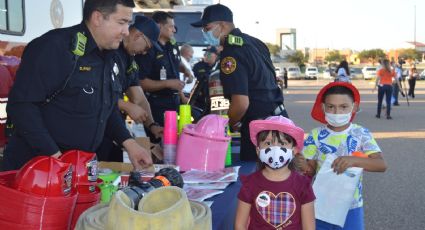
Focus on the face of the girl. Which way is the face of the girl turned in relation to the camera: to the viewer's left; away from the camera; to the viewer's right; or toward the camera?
toward the camera

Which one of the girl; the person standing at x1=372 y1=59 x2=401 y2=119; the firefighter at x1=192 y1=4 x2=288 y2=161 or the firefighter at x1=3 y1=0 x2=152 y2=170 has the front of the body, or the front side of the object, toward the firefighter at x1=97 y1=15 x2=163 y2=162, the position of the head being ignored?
the firefighter at x1=192 y1=4 x2=288 y2=161

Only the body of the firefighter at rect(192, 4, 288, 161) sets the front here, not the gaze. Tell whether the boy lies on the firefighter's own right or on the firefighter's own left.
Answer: on the firefighter's own left

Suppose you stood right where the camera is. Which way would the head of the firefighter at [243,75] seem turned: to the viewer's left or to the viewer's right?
to the viewer's left

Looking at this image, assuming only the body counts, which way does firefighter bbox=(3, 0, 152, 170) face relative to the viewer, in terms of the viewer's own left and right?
facing the viewer and to the right of the viewer

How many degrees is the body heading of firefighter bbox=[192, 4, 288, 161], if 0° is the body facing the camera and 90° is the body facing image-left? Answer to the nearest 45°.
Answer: approximately 90°

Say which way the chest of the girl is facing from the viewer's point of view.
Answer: toward the camera

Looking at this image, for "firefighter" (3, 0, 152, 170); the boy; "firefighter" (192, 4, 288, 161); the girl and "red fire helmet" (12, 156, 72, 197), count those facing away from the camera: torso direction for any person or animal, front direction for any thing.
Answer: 0

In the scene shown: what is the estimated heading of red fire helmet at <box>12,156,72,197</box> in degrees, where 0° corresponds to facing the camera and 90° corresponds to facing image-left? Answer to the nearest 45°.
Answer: approximately 270°

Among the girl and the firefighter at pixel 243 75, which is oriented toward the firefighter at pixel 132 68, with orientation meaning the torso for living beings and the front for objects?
the firefighter at pixel 243 75

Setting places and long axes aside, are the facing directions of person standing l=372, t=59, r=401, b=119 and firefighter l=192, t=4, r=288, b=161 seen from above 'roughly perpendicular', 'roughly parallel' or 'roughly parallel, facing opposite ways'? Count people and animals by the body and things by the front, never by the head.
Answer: roughly perpendicular
